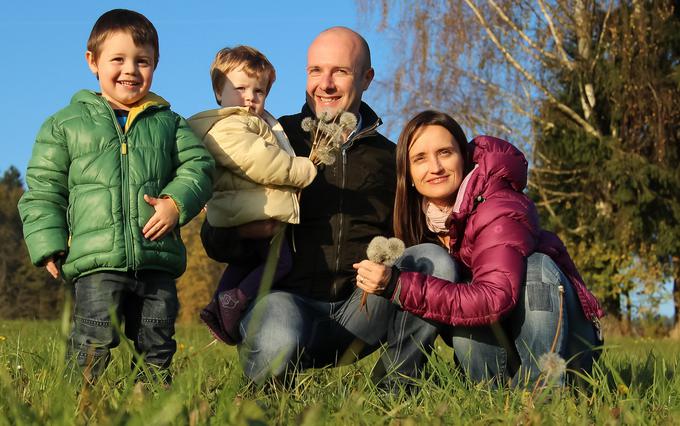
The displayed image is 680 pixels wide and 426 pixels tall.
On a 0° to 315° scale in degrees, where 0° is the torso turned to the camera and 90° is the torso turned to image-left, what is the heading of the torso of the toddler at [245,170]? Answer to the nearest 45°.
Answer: approximately 315°

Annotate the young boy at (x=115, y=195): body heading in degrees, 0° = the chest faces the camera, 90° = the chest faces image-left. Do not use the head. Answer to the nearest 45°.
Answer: approximately 0°

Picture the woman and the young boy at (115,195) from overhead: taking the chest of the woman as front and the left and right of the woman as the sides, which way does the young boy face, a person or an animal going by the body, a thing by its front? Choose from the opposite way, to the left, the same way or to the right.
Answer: to the left

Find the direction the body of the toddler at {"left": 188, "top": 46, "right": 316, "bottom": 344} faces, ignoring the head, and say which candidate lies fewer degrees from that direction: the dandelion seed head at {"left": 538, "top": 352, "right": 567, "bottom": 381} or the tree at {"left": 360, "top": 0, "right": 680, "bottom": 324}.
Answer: the dandelion seed head

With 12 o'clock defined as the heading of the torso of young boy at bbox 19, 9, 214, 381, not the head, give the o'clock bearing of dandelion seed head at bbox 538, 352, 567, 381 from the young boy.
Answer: The dandelion seed head is roughly at 10 o'clock from the young boy.

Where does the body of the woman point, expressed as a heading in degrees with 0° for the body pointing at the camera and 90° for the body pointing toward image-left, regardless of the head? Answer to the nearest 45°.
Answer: approximately 45°

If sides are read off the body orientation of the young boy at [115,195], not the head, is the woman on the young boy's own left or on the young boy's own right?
on the young boy's own left

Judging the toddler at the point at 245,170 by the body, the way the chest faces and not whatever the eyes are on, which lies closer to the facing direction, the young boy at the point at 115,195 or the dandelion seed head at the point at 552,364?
the dandelion seed head

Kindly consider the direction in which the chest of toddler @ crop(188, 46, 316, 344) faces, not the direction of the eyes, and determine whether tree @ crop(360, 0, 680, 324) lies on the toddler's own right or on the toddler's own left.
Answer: on the toddler's own left

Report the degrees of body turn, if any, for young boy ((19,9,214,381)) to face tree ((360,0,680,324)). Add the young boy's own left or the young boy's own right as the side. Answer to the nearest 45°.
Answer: approximately 135° to the young boy's own left
